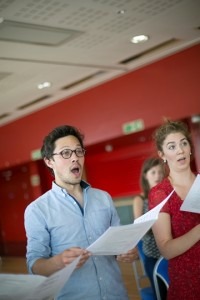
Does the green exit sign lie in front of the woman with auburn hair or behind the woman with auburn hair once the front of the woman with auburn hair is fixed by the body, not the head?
behind

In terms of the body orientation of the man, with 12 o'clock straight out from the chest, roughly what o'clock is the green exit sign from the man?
The green exit sign is roughly at 8 o'clock from the man.

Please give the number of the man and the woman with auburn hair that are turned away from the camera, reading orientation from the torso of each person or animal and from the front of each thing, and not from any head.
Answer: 0

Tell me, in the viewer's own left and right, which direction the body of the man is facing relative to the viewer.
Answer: facing the viewer and to the right of the viewer
